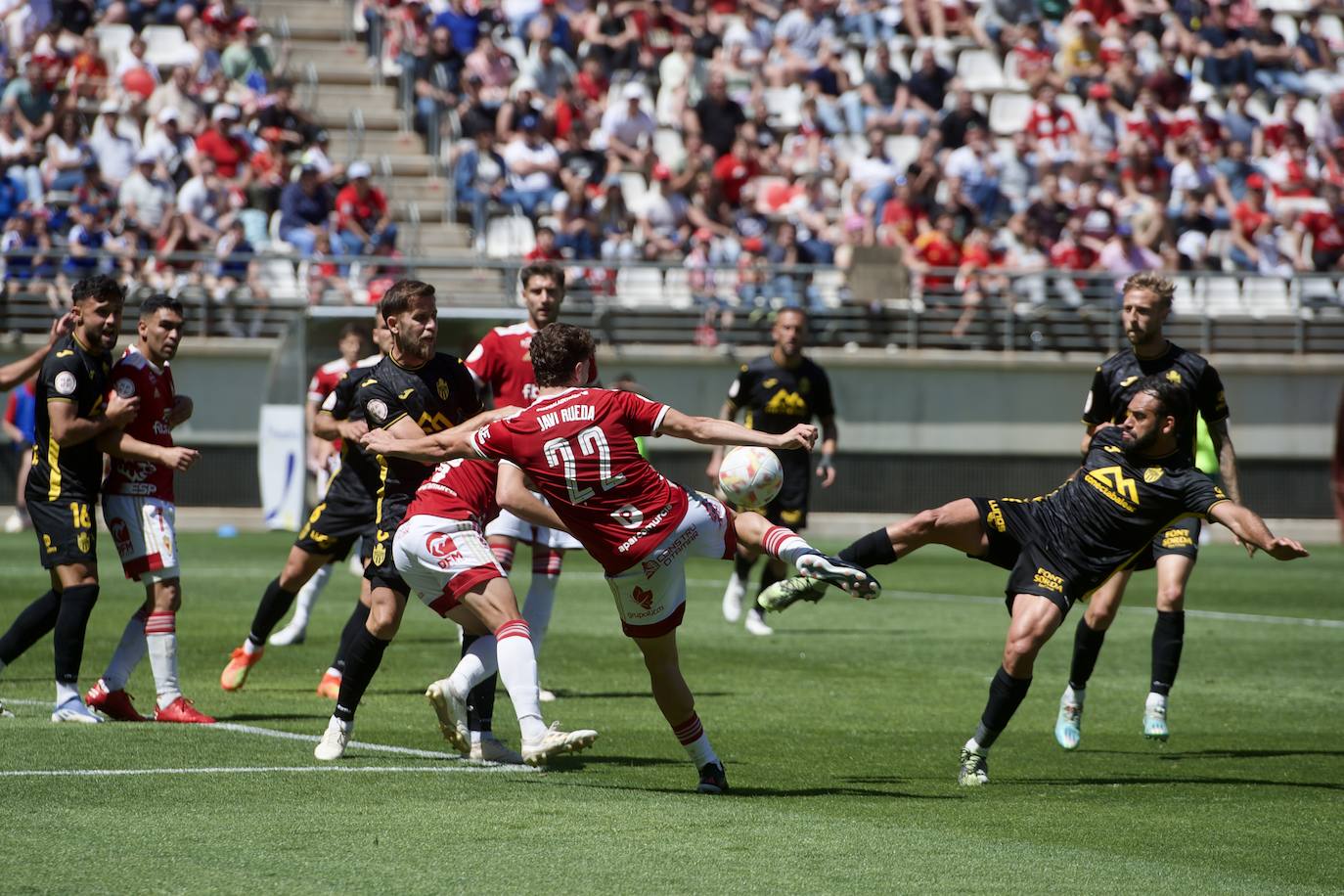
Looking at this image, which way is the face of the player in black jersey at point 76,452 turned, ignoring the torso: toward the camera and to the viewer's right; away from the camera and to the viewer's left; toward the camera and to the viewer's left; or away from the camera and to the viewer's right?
toward the camera and to the viewer's right

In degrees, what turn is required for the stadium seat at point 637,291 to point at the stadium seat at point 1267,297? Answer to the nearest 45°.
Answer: approximately 90° to its left

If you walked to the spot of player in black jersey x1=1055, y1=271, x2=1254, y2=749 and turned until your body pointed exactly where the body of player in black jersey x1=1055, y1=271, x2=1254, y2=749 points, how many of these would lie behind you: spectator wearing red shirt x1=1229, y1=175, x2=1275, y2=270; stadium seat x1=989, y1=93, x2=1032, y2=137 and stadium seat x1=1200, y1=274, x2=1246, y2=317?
3

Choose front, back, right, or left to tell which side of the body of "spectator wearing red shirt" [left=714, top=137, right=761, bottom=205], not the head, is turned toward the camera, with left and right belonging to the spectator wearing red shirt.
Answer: front

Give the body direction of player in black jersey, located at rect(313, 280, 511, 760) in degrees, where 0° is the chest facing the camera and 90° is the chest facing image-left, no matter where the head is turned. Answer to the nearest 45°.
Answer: approximately 315°

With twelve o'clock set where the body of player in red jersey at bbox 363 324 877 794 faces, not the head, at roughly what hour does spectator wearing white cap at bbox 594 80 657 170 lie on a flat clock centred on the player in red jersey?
The spectator wearing white cap is roughly at 12 o'clock from the player in red jersey.

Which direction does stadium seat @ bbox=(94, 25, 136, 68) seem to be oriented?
toward the camera

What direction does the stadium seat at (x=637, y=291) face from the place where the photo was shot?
facing the viewer

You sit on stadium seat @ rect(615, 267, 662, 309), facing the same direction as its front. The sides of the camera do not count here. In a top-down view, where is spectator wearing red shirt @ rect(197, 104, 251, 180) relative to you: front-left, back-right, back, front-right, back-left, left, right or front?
right

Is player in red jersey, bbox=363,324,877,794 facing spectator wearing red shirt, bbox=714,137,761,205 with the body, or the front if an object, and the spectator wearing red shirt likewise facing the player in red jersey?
yes

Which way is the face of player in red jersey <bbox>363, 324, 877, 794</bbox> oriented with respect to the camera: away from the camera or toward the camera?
away from the camera

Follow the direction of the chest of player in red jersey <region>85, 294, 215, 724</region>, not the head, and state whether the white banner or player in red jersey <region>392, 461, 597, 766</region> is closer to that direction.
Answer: the player in red jersey

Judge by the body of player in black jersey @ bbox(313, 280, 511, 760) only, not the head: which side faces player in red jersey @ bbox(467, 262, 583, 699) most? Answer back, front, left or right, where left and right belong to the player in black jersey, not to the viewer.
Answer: left

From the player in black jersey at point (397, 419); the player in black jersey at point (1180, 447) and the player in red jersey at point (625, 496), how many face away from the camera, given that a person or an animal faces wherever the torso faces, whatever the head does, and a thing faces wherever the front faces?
1

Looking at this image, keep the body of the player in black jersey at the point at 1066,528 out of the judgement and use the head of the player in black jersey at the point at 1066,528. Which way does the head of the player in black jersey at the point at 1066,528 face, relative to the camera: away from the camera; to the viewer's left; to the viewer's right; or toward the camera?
to the viewer's left
